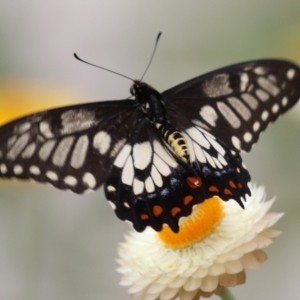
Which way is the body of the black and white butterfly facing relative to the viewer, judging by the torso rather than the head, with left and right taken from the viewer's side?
facing away from the viewer and to the left of the viewer
